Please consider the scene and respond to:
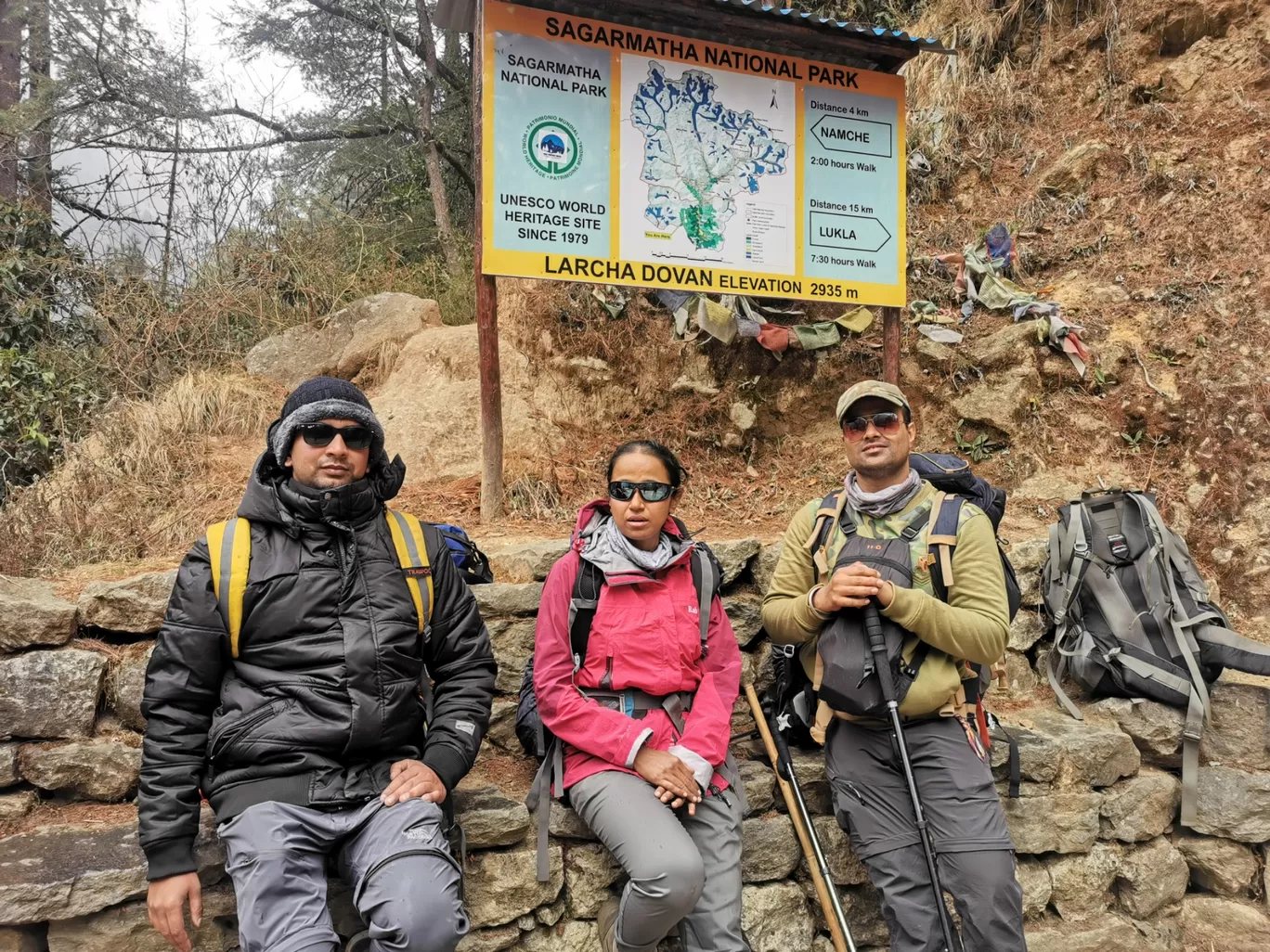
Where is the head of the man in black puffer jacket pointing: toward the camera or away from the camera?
toward the camera

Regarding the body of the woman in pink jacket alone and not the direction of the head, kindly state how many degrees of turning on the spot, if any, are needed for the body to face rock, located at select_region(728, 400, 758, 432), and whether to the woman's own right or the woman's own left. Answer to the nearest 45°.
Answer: approximately 180°

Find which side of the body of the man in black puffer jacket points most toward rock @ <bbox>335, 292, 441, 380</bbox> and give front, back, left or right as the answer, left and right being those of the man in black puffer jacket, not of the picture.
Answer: back

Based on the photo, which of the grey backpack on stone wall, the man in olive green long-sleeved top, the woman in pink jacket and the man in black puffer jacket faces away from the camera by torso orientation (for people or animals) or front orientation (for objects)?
the grey backpack on stone wall

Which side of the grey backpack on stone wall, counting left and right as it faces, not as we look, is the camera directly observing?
back

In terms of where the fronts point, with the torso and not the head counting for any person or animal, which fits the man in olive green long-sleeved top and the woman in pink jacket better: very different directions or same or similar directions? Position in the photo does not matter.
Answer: same or similar directions

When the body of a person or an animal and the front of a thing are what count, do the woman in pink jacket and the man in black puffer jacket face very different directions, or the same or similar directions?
same or similar directions

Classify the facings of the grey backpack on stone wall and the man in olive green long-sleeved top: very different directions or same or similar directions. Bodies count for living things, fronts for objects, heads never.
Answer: very different directions

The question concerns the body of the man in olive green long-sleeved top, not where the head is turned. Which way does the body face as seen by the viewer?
toward the camera

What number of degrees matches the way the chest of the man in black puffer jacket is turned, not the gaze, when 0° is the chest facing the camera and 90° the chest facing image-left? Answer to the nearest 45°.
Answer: approximately 0°
